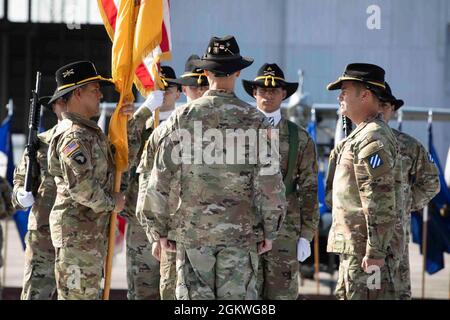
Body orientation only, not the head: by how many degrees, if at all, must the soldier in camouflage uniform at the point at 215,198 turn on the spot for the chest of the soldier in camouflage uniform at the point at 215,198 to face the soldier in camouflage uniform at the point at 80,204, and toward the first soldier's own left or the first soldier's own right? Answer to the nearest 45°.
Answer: approximately 45° to the first soldier's own left

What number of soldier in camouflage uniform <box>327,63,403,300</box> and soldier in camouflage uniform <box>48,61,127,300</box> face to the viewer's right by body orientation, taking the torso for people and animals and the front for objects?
1

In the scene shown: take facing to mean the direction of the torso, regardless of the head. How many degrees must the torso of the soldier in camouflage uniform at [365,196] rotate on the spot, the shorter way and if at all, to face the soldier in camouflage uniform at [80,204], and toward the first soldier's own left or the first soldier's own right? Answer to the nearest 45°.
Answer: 0° — they already face them

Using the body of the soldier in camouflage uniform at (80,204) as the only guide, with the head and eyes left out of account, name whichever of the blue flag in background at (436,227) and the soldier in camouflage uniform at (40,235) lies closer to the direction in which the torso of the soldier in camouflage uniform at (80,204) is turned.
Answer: the blue flag in background

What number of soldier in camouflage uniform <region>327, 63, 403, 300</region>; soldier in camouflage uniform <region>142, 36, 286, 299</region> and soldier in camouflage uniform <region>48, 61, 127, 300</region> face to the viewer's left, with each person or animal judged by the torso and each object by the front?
1

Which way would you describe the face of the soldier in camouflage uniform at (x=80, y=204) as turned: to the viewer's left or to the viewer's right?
to the viewer's right

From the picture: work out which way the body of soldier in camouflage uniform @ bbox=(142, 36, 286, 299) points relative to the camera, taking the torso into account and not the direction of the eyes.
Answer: away from the camera

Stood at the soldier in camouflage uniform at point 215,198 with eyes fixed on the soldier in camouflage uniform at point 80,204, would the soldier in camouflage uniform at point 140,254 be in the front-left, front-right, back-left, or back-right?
front-right

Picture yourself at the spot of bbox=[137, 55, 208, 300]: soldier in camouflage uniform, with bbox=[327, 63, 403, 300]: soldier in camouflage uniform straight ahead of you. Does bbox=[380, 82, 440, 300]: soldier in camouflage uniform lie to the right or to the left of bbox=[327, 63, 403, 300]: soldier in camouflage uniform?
left

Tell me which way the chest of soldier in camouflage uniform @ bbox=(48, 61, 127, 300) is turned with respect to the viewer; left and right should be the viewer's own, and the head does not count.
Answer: facing to the right of the viewer

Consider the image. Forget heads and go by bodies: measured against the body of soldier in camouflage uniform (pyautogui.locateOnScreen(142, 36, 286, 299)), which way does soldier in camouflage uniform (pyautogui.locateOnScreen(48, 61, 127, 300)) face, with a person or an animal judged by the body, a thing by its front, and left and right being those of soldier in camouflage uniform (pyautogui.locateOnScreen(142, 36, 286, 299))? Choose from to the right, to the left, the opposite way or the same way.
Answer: to the right

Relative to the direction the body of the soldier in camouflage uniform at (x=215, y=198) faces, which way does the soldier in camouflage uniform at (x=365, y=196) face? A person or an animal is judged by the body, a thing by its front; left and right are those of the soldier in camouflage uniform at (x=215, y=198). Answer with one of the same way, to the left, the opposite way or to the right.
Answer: to the left

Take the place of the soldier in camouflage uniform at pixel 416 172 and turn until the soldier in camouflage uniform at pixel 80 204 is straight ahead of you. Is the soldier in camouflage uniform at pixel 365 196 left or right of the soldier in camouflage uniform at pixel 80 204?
left

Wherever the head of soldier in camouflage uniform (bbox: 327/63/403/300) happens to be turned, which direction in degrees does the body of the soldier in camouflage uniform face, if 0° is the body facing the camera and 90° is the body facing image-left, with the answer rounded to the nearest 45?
approximately 90°

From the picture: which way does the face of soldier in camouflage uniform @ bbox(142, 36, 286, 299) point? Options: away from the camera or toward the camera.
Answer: away from the camera
